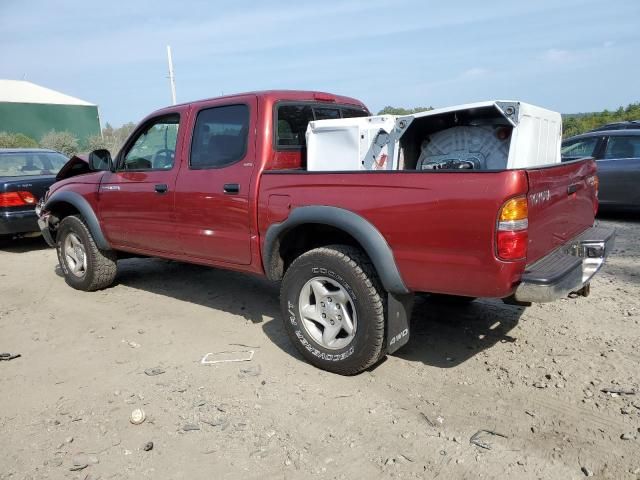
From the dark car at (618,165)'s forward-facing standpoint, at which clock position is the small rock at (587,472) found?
The small rock is roughly at 9 o'clock from the dark car.

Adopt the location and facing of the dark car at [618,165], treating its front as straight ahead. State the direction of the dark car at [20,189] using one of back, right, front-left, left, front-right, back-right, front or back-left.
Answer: front-left

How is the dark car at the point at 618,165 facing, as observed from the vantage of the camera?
facing to the left of the viewer

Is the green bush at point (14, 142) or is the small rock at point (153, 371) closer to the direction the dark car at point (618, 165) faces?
the green bush

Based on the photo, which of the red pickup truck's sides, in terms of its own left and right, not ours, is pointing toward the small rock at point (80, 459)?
left

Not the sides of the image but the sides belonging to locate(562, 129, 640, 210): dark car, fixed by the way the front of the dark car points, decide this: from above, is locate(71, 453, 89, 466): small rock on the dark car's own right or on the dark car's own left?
on the dark car's own left

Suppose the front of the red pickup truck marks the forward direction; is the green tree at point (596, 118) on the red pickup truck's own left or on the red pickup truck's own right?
on the red pickup truck's own right

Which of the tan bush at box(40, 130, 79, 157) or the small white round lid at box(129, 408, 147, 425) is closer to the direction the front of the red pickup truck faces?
the tan bush

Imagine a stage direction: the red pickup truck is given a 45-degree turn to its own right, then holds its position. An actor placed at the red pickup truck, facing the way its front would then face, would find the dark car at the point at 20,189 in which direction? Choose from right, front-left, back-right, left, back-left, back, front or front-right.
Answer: front-left

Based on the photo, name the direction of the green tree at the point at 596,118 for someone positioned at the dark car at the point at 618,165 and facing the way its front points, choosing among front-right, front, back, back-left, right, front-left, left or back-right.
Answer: right

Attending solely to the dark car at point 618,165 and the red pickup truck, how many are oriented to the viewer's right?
0

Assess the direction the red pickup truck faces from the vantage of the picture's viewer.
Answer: facing away from the viewer and to the left of the viewer

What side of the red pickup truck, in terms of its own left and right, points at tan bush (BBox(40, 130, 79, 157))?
front

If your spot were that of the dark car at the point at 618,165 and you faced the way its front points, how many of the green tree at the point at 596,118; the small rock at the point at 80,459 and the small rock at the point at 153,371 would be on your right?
1
